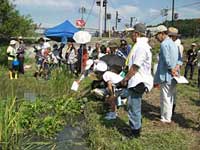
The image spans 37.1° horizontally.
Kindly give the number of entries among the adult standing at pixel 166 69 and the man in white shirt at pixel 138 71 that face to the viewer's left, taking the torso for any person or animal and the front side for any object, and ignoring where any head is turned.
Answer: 2

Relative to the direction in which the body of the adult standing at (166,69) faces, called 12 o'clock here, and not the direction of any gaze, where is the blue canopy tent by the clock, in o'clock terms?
The blue canopy tent is roughly at 2 o'clock from the adult standing.

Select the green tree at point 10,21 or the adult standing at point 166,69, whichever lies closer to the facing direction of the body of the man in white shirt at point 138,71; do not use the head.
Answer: the green tree

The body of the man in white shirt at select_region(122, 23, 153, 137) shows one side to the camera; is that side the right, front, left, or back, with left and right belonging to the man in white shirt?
left

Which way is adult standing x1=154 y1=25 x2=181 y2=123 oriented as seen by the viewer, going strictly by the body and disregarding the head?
to the viewer's left

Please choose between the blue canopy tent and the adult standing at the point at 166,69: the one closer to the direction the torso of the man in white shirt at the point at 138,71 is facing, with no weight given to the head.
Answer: the blue canopy tent

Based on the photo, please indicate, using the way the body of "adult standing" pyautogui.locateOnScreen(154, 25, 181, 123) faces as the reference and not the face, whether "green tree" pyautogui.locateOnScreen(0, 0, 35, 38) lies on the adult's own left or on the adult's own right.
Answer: on the adult's own right
